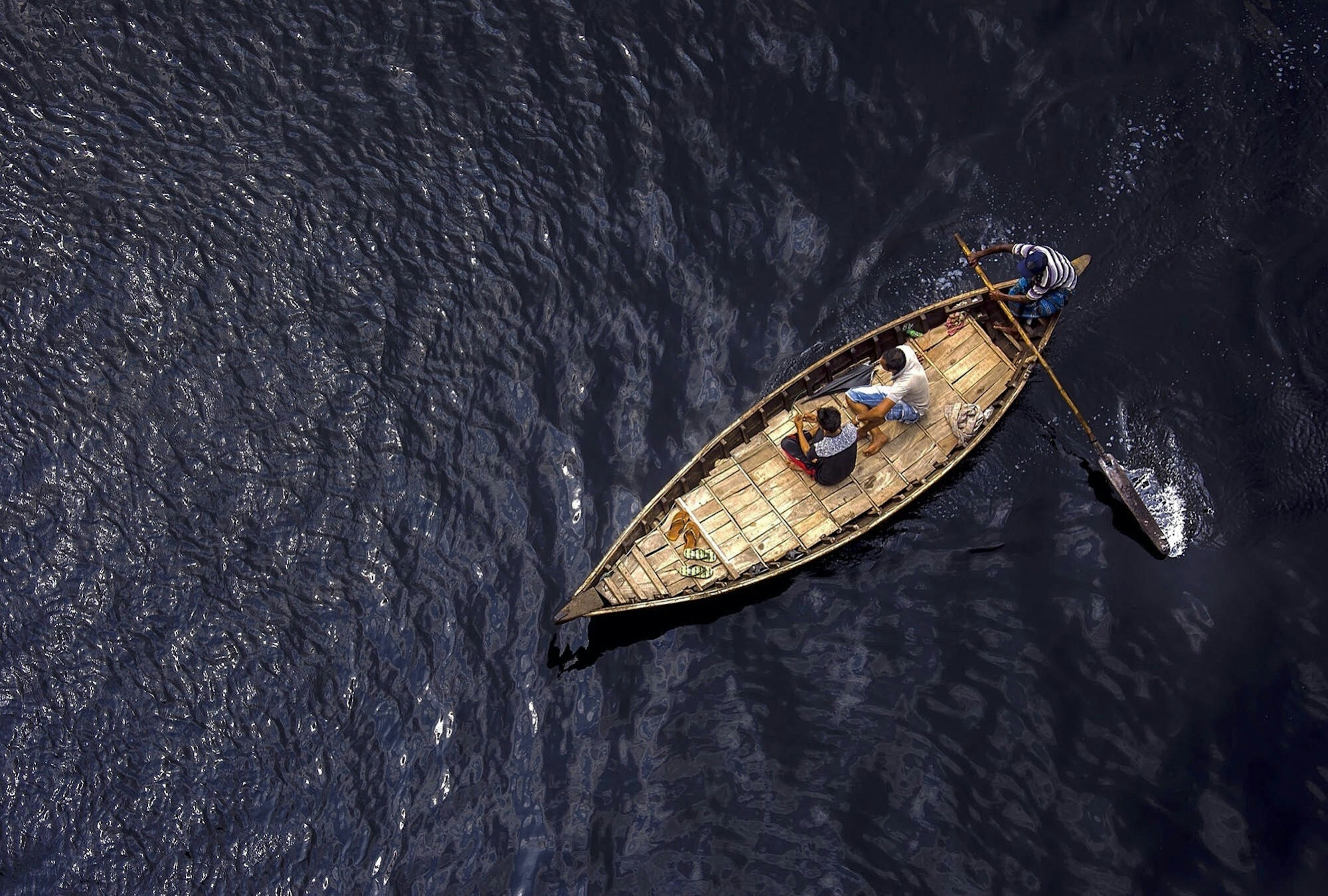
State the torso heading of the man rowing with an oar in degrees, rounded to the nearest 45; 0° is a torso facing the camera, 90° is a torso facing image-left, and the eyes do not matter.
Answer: approximately 90°

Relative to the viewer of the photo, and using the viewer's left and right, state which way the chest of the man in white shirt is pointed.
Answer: facing to the left of the viewer

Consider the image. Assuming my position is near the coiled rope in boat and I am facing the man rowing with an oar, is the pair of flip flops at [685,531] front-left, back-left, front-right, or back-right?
back-left

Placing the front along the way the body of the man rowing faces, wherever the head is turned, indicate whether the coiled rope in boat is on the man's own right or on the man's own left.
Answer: on the man's own left

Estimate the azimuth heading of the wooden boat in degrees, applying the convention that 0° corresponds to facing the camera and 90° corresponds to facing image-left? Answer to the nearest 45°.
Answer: approximately 45°

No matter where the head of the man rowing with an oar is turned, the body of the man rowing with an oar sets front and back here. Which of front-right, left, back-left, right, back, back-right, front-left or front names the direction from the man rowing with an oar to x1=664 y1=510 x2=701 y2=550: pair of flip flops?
front-left
